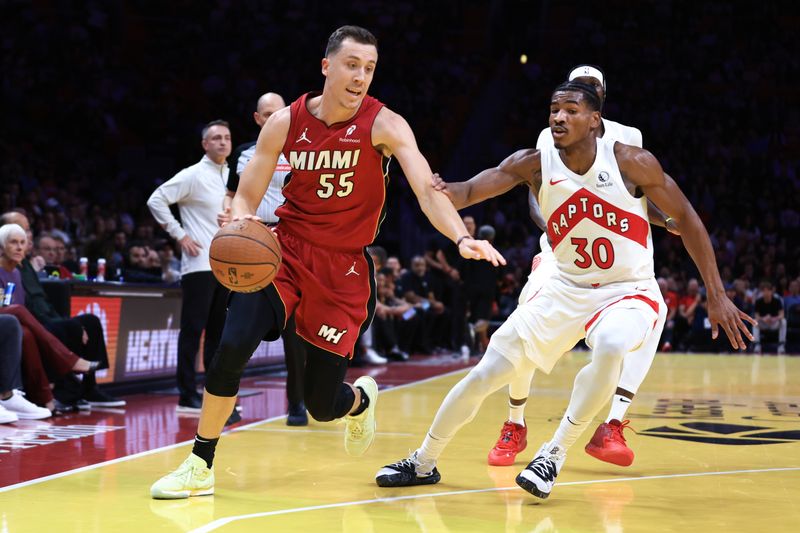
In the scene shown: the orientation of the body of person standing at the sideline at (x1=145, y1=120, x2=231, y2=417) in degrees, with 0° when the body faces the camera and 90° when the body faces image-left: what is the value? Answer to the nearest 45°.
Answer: approximately 315°

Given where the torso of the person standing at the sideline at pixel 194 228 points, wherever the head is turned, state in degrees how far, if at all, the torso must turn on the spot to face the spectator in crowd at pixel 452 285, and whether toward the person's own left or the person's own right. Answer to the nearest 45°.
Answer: approximately 90° to the person's own left

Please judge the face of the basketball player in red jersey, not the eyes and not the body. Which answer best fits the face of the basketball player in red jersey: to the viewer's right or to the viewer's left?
to the viewer's right

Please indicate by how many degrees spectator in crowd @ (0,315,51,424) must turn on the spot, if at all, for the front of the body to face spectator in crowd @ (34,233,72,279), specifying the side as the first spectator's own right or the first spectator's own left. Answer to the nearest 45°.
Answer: approximately 90° to the first spectator's own left

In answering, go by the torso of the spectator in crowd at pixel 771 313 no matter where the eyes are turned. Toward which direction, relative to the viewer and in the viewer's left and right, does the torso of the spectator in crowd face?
facing the viewer

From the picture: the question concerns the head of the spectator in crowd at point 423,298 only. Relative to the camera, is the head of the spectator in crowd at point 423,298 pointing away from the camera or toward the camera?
toward the camera

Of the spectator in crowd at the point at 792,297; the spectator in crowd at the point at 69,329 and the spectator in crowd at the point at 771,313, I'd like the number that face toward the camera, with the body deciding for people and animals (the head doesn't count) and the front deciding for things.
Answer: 2

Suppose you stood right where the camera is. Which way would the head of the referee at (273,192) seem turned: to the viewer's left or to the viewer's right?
to the viewer's right

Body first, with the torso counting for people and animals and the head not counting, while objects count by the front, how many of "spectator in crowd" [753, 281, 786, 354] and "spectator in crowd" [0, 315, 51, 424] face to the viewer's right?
1

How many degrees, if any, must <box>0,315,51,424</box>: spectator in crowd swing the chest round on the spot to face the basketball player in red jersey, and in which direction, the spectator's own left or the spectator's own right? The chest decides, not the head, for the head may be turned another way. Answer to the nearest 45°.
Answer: approximately 45° to the spectator's own right

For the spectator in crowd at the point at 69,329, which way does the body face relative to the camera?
to the viewer's right

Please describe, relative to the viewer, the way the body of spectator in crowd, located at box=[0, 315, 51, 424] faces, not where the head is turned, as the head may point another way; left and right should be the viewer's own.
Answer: facing to the right of the viewer

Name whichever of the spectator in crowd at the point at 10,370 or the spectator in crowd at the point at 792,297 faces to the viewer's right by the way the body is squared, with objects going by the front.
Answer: the spectator in crowd at the point at 10,370

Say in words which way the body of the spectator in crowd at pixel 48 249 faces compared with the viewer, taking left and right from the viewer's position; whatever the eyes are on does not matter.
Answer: facing the viewer and to the right of the viewer

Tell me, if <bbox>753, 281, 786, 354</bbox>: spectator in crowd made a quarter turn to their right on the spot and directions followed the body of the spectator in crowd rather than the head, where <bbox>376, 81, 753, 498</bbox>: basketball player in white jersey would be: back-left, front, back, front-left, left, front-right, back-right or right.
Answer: left

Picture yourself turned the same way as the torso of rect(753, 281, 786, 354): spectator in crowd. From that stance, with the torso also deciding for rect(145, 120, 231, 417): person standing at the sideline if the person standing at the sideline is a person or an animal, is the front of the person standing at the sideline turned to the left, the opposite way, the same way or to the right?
to the left

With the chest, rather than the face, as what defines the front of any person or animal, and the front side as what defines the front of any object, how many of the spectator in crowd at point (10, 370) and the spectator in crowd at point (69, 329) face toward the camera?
0

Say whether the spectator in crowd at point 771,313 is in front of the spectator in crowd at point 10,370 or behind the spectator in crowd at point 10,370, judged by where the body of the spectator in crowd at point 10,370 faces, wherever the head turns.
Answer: in front
